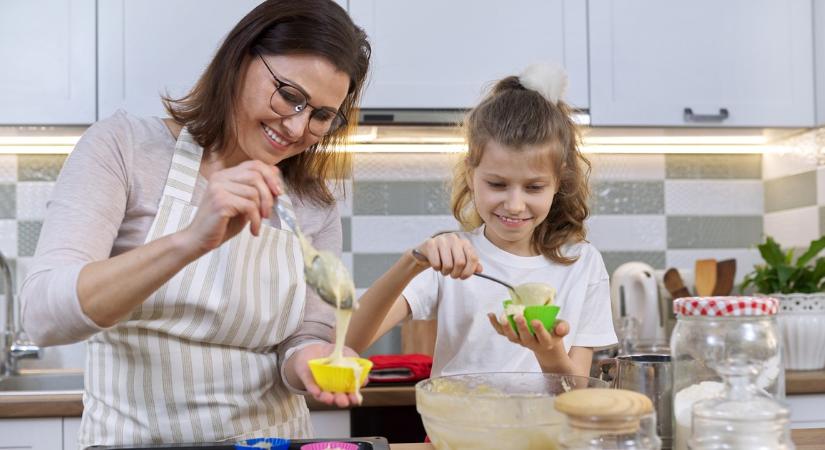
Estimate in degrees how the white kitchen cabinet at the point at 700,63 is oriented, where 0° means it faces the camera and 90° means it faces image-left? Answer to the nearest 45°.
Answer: approximately 0°

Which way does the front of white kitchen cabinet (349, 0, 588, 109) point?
toward the camera

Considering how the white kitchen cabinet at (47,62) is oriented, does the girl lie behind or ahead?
ahead

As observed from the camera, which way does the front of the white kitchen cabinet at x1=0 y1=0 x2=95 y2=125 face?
facing the viewer

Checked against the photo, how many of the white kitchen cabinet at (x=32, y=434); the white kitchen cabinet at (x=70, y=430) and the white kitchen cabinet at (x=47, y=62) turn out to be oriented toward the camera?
3

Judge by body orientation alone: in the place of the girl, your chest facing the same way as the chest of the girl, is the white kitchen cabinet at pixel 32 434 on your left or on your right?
on your right

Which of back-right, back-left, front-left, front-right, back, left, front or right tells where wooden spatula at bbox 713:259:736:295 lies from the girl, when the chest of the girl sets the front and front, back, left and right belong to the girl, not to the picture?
back-left

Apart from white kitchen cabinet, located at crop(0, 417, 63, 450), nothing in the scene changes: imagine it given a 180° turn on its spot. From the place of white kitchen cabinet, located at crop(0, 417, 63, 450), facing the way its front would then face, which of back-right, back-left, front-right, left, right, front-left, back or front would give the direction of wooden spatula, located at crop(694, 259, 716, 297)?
right

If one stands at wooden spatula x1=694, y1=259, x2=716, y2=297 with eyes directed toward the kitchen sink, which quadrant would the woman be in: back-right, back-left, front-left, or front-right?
front-left

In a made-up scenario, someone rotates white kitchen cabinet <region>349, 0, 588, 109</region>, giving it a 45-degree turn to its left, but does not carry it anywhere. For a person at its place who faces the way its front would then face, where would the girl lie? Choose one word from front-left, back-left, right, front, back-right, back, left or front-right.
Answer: front-right

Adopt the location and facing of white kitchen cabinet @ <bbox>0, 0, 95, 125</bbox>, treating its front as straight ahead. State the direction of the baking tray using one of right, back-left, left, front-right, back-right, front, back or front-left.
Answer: front

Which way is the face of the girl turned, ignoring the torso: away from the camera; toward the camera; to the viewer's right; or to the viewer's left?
toward the camera

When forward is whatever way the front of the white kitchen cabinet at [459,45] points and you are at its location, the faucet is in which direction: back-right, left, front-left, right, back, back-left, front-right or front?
right

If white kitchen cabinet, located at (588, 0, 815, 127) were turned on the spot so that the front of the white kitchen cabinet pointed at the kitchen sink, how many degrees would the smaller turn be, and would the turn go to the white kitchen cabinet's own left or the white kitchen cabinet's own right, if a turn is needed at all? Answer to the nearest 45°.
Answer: approximately 90° to the white kitchen cabinet's own right

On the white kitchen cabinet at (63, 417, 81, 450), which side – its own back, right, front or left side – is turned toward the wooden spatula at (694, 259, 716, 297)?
left

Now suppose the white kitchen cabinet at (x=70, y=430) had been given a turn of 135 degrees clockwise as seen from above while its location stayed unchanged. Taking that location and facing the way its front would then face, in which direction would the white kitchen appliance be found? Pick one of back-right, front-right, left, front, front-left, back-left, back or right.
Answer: back-right
